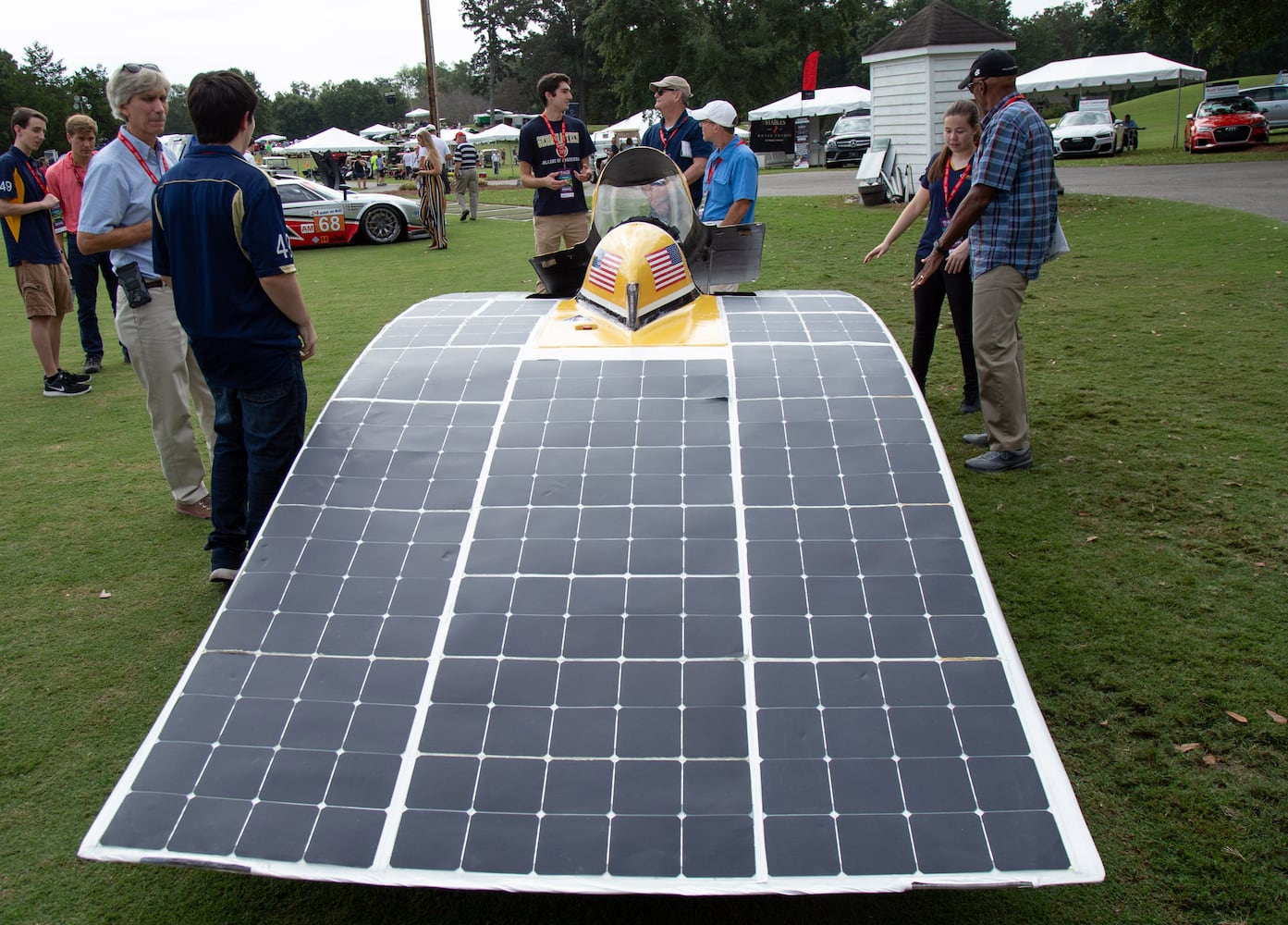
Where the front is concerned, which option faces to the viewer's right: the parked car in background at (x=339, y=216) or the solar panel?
the parked car in background

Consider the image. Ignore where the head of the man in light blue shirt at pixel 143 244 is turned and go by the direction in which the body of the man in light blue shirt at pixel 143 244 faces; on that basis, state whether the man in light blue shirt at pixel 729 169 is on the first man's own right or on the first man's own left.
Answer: on the first man's own left

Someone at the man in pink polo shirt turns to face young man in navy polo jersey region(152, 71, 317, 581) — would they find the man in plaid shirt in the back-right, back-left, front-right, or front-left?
front-left

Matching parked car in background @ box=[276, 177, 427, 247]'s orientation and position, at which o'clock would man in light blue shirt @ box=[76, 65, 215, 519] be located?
The man in light blue shirt is roughly at 3 o'clock from the parked car in background.

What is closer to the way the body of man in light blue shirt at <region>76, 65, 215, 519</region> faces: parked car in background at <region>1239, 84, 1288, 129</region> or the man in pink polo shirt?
the parked car in background

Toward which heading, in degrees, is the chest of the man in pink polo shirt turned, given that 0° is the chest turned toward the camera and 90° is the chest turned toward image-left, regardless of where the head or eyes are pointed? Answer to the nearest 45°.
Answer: approximately 315°

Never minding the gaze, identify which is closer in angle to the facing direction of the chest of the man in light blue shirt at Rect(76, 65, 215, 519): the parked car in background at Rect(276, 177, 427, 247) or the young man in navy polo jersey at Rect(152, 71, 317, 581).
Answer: the young man in navy polo jersey

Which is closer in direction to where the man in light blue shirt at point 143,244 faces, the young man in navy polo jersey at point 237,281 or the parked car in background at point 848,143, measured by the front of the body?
the young man in navy polo jersey

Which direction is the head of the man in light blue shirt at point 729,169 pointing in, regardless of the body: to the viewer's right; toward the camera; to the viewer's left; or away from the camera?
to the viewer's left
